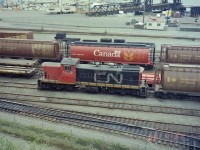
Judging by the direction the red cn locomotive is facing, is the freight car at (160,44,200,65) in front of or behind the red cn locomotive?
behind

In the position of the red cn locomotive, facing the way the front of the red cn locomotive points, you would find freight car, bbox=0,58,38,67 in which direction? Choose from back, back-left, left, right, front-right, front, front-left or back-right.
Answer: front-right

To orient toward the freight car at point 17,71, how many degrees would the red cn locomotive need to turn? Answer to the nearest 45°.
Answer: approximately 45° to its right

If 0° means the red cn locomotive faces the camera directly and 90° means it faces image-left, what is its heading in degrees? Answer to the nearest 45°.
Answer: approximately 90°

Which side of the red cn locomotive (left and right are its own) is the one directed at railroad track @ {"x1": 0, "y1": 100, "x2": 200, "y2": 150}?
left

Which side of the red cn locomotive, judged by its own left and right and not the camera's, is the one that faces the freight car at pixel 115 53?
right

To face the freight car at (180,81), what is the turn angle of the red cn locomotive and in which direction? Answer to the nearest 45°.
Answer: approximately 180°
